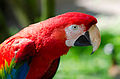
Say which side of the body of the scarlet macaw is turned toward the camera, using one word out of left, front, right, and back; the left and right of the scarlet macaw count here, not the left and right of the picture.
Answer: right
